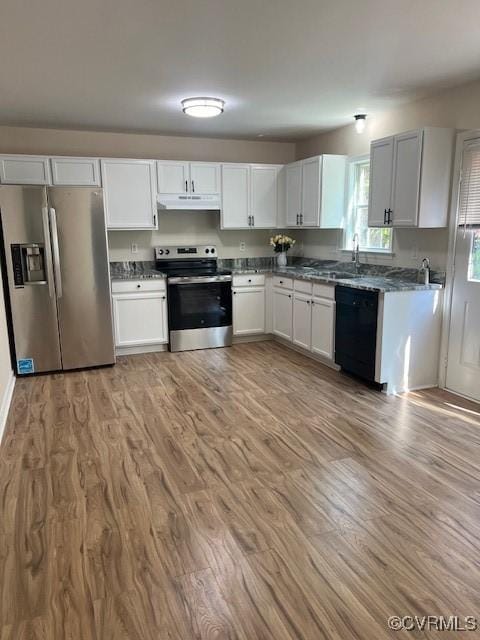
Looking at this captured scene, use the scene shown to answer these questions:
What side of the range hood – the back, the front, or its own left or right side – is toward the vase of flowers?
left

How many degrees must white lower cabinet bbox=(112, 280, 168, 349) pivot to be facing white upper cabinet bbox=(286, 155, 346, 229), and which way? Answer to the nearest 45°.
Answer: approximately 90° to its left

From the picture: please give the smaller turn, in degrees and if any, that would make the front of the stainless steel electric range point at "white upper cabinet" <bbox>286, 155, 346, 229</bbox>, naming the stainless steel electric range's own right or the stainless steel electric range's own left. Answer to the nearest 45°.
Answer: approximately 90° to the stainless steel electric range's own left

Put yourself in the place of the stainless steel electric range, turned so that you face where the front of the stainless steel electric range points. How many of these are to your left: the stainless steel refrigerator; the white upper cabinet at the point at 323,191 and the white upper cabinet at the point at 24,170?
1

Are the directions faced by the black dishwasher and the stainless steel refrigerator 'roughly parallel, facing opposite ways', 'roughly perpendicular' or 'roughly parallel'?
roughly perpendicular

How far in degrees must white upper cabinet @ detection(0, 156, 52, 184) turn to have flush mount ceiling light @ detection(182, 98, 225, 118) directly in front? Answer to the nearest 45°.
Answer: approximately 45° to its left

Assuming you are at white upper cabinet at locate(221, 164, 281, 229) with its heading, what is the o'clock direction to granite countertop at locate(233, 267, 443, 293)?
The granite countertop is roughly at 11 o'clock from the white upper cabinet.

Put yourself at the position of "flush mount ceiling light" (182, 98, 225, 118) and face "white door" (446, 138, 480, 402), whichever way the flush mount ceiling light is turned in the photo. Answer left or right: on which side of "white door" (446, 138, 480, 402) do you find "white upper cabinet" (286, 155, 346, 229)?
left

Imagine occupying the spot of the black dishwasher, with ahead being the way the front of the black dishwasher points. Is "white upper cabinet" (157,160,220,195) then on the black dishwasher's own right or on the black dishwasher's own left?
on the black dishwasher's own right

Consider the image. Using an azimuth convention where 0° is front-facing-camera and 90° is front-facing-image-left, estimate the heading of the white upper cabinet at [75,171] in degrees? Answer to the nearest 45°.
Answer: approximately 0°

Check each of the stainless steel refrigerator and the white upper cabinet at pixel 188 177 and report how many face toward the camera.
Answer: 2
